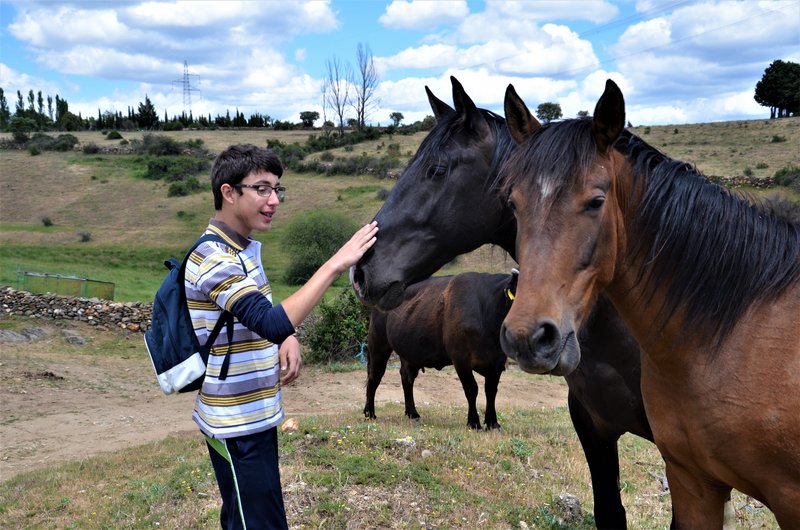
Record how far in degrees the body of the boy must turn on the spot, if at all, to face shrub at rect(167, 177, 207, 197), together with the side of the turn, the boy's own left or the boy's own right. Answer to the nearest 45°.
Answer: approximately 90° to the boy's own left

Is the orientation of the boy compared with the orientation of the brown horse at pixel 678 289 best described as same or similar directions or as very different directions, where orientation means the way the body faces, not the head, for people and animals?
very different directions

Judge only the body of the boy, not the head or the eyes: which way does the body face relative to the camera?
to the viewer's right

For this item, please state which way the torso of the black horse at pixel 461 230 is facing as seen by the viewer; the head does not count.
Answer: to the viewer's left

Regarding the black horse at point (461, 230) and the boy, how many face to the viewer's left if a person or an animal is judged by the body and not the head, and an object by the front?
1

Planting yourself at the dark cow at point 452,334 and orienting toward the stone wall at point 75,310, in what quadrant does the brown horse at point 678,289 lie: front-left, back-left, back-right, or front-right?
back-left

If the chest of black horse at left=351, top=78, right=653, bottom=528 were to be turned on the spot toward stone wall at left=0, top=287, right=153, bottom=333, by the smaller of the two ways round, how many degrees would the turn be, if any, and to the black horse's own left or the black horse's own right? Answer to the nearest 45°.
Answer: approximately 45° to the black horse's own right

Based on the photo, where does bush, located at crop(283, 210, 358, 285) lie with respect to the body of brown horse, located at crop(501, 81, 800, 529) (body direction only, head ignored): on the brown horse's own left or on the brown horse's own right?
on the brown horse's own right

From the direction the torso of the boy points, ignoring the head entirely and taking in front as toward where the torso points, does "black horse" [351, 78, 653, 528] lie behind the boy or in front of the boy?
in front

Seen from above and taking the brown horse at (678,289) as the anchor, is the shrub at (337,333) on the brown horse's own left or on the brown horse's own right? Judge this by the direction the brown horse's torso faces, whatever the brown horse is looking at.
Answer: on the brown horse's own right

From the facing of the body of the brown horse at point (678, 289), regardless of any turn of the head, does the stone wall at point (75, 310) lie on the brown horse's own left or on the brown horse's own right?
on the brown horse's own right

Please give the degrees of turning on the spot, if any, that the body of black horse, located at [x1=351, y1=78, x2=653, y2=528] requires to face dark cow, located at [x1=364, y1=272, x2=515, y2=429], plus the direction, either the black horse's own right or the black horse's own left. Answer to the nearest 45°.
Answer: approximately 90° to the black horse's own right

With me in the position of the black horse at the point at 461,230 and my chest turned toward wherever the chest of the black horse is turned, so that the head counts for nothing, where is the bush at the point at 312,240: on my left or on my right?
on my right
